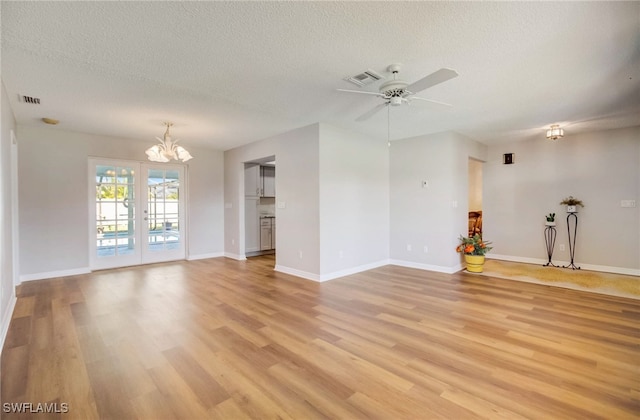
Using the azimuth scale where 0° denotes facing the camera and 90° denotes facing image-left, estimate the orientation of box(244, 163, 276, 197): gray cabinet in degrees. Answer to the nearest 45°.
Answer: approximately 0°

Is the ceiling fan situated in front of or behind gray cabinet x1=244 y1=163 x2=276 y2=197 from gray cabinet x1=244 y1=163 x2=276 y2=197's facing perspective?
in front

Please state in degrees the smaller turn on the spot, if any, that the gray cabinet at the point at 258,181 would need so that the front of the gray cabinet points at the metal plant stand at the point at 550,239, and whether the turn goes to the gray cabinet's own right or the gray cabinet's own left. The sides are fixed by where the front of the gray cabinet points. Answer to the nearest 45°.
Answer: approximately 45° to the gray cabinet's own left

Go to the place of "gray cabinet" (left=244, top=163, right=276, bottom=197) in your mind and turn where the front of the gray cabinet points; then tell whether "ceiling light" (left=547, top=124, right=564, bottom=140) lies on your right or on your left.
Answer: on your left

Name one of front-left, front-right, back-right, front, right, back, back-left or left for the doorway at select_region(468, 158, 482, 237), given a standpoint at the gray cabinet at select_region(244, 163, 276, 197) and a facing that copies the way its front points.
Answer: left

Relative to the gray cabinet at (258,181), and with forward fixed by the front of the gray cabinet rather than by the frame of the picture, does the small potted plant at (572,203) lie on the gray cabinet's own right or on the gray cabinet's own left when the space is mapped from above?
on the gray cabinet's own left

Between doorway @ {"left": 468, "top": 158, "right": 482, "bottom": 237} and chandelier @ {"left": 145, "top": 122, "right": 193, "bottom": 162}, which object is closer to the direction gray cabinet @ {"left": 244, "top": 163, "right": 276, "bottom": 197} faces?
the chandelier

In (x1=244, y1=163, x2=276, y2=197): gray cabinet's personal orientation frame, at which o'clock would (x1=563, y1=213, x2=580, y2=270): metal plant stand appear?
The metal plant stand is roughly at 10 o'clock from the gray cabinet.

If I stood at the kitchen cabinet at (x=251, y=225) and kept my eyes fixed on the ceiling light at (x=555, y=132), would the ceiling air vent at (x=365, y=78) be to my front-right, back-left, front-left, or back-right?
front-right

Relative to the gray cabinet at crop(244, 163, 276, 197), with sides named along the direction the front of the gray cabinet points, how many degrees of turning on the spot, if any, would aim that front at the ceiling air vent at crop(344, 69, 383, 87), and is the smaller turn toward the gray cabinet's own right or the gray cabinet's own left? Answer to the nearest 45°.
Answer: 0° — it already faces it

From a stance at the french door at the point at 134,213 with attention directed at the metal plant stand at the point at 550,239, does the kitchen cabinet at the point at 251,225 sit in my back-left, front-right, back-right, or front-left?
front-left

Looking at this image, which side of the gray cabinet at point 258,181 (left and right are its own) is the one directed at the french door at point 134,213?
right
